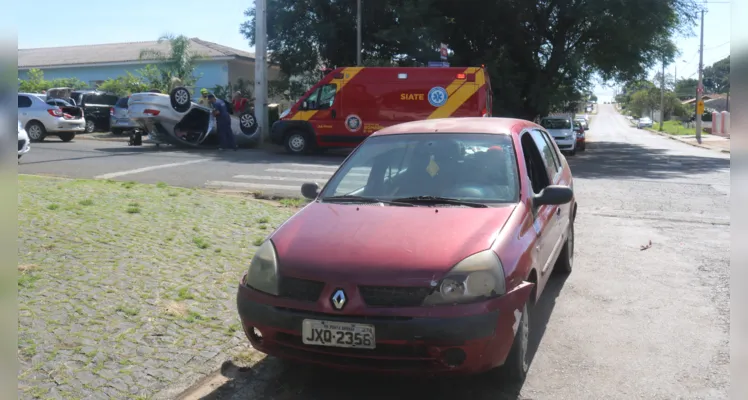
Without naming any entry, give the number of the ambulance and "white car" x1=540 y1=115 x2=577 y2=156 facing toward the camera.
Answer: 1

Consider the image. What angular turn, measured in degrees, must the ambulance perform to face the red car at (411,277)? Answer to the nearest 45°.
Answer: approximately 90° to its left

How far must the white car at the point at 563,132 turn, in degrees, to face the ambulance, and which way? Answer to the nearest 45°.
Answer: approximately 45° to its right

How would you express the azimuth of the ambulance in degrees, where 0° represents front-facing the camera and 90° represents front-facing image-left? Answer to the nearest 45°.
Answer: approximately 90°

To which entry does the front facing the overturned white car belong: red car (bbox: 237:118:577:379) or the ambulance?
the ambulance

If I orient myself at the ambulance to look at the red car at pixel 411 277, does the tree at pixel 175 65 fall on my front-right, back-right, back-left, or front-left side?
back-right

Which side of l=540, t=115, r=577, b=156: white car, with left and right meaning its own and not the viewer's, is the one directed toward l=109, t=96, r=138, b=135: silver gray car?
right

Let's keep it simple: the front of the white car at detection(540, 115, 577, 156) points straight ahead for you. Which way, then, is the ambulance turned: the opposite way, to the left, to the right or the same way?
to the right

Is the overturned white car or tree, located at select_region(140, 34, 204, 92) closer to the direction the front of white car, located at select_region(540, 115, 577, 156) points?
the overturned white car

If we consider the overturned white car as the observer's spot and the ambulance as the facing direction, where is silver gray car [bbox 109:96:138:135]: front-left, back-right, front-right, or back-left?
back-left
